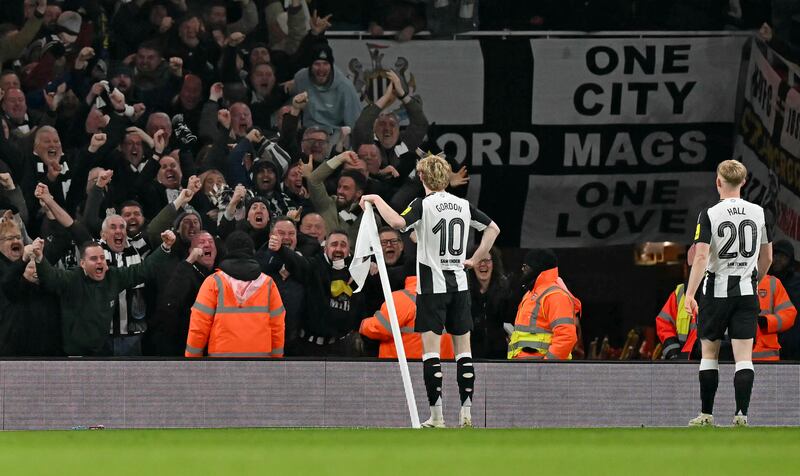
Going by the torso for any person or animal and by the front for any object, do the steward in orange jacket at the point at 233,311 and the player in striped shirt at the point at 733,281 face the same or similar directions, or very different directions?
same or similar directions

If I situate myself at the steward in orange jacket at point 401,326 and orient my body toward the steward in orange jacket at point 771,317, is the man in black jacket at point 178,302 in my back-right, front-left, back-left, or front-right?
back-left

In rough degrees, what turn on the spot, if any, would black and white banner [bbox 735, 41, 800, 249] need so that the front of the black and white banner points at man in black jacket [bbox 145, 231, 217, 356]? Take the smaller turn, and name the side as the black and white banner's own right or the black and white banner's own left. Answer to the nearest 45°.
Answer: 0° — it already faces them

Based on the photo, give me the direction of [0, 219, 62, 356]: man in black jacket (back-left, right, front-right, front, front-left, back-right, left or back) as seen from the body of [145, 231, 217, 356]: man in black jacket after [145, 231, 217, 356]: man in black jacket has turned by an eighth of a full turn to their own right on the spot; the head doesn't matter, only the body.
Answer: right

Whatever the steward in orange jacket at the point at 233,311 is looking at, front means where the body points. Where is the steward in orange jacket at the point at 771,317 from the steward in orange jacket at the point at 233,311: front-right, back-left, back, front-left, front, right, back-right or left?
right

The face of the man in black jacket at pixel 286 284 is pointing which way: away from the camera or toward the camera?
toward the camera

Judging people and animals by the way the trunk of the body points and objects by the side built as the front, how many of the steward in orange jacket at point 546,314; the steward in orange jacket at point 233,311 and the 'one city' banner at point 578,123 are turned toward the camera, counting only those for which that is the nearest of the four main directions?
1

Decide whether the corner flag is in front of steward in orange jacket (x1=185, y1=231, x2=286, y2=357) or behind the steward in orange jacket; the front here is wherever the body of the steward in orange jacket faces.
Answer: behind

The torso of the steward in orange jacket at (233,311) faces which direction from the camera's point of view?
away from the camera

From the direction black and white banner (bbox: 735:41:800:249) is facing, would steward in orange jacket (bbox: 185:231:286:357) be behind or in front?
in front

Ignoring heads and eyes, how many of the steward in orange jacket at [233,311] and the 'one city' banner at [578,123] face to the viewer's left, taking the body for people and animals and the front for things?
0

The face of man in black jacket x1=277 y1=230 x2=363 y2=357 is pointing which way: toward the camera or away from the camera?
toward the camera

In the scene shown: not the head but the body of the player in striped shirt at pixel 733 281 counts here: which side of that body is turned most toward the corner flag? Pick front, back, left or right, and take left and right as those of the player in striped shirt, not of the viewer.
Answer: left

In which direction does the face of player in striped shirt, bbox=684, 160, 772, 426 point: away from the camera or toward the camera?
away from the camera

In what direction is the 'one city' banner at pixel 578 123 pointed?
toward the camera

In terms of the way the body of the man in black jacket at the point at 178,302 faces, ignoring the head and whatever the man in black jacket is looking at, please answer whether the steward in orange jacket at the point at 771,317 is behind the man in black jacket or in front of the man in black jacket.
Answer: in front
